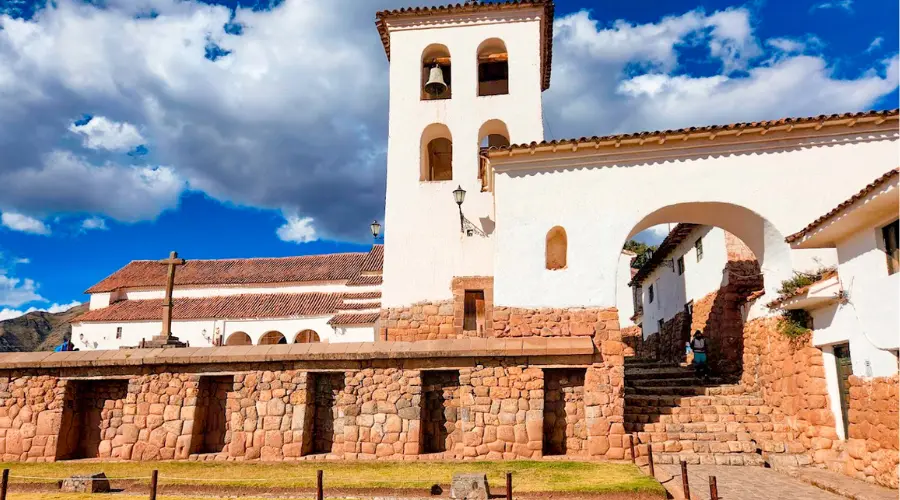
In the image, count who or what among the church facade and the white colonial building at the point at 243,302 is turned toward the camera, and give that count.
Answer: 2

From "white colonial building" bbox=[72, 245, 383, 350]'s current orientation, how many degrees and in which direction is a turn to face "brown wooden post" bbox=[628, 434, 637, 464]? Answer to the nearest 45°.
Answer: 0° — it already faces it

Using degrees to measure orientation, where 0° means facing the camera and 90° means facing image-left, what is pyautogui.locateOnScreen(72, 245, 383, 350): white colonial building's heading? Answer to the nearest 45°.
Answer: approximately 0°

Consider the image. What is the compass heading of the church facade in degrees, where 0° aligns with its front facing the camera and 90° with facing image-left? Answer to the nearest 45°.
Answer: approximately 0°
